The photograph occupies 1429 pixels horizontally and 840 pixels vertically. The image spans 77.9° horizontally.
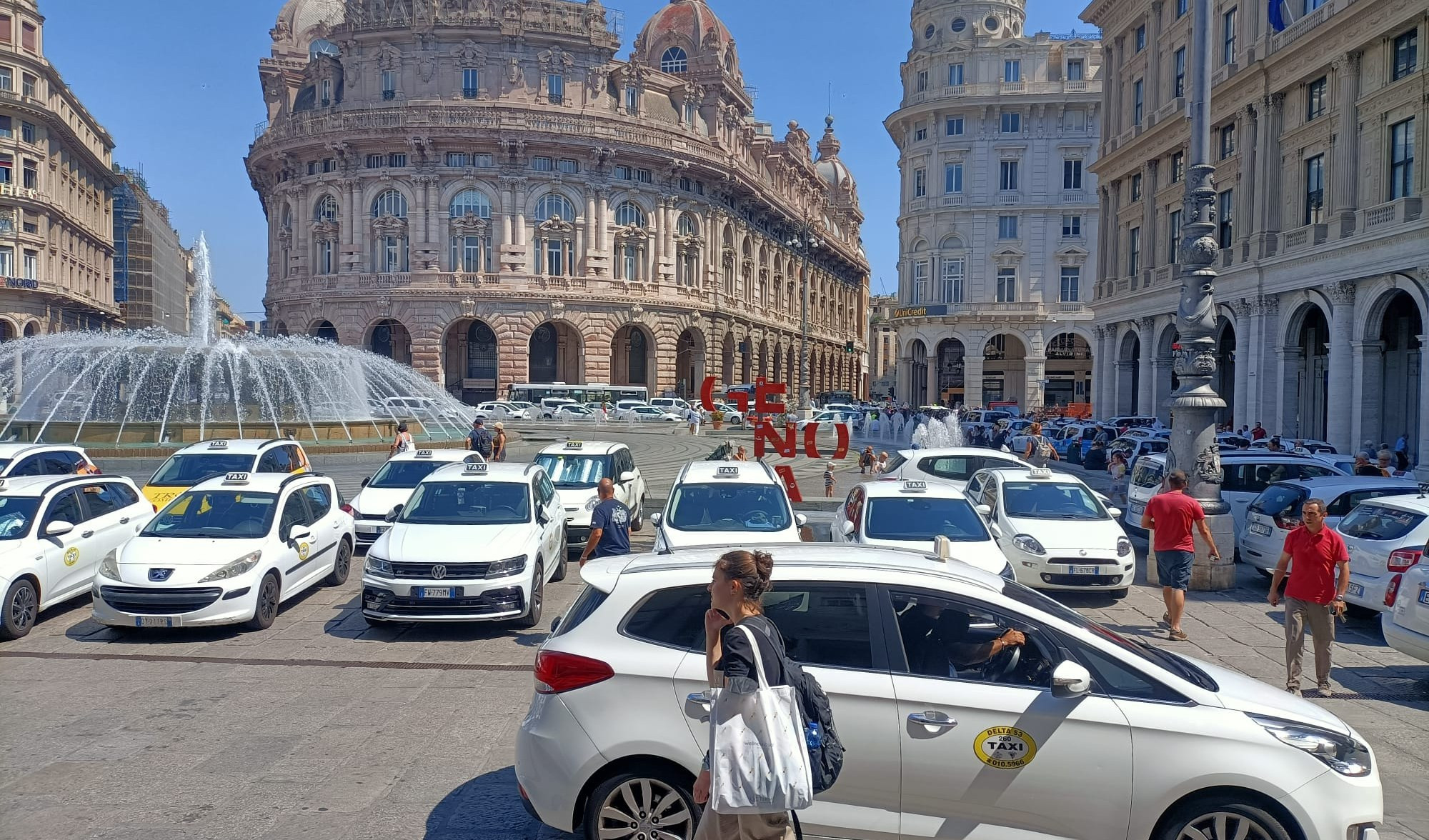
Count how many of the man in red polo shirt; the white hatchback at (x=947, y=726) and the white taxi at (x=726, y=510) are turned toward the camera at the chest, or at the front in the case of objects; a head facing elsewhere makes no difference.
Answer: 2

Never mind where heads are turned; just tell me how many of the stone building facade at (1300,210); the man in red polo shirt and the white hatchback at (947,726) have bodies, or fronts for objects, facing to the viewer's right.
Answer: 1

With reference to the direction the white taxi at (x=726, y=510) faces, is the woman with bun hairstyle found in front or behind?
in front

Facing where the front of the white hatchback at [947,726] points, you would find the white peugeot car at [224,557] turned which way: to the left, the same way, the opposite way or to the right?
to the right

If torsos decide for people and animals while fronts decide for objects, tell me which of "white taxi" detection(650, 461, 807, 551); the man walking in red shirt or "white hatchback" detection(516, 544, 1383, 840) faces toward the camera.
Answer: the white taxi

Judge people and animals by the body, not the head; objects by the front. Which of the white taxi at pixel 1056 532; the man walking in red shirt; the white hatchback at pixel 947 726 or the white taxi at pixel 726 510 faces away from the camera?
the man walking in red shirt

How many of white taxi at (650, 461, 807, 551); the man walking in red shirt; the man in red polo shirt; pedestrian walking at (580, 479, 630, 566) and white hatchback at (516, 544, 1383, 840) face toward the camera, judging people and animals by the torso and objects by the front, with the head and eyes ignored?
2

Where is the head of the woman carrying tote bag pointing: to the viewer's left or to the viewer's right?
to the viewer's left

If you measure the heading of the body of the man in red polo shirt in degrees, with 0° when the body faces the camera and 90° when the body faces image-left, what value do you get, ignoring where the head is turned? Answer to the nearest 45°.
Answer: approximately 0°

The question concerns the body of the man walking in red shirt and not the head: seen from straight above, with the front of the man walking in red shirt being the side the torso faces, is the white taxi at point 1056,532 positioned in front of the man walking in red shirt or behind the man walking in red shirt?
in front

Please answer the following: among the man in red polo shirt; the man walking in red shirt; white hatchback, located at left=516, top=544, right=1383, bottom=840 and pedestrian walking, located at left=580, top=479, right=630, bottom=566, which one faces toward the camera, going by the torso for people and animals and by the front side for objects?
the man in red polo shirt

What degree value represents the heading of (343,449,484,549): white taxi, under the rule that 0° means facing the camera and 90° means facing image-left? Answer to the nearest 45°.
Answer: approximately 45°

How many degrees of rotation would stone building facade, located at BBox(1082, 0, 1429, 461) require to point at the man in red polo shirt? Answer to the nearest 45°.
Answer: approximately 45° to its left

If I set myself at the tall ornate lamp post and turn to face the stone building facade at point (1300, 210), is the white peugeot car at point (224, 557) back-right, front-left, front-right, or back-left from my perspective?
back-left

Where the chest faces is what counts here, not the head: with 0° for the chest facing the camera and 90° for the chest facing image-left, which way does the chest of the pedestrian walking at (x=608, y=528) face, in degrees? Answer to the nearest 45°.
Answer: approximately 135°

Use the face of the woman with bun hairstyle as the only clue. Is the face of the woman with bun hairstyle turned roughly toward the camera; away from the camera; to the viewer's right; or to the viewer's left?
to the viewer's left

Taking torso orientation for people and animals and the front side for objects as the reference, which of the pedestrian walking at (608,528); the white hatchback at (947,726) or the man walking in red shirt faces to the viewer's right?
the white hatchback
